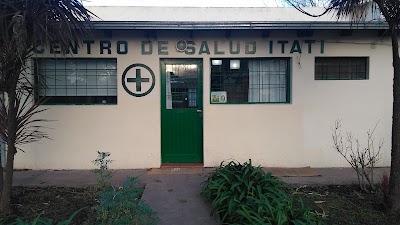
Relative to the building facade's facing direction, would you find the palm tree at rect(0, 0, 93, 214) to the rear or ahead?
ahead

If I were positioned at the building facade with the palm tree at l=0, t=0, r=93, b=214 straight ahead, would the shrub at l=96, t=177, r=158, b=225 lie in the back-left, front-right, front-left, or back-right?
front-left

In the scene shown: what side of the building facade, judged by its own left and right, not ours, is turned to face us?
front

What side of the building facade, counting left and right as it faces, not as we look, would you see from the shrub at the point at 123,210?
front

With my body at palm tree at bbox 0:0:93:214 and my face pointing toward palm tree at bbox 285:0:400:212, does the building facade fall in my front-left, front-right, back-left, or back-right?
front-left

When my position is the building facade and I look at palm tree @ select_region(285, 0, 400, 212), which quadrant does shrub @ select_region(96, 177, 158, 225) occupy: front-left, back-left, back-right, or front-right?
front-right

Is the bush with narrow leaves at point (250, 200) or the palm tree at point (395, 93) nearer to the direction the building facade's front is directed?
the bush with narrow leaves

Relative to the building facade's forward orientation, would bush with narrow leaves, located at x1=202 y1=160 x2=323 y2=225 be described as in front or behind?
in front
